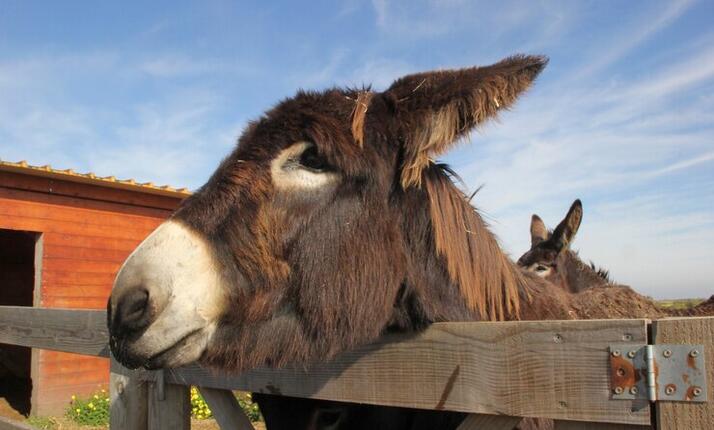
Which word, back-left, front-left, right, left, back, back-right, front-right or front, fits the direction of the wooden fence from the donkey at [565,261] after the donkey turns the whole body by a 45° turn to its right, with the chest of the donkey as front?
left

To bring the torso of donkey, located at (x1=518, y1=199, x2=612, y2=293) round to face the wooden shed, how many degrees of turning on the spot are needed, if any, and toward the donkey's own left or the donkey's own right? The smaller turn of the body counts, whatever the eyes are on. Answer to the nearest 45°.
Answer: approximately 45° to the donkey's own right
